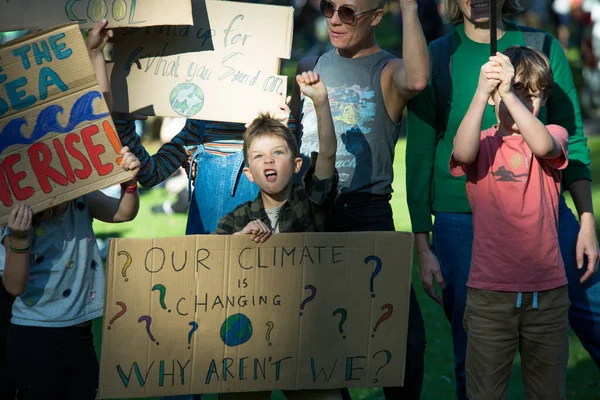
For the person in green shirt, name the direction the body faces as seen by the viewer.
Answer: toward the camera

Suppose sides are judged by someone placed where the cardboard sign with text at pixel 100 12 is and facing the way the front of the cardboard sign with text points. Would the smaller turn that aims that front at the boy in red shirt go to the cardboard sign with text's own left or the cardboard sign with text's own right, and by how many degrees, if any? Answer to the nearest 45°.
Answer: approximately 45° to the cardboard sign with text's own left

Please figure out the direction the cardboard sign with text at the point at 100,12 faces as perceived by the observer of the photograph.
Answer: facing the viewer

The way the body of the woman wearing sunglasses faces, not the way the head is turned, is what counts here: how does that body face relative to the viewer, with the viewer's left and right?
facing the viewer and to the left of the viewer

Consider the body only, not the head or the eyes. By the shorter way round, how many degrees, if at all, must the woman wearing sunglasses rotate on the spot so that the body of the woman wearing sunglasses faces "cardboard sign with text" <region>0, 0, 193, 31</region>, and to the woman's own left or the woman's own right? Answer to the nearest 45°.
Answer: approximately 45° to the woman's own right

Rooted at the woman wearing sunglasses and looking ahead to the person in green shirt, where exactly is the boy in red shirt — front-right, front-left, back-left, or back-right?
front-right
